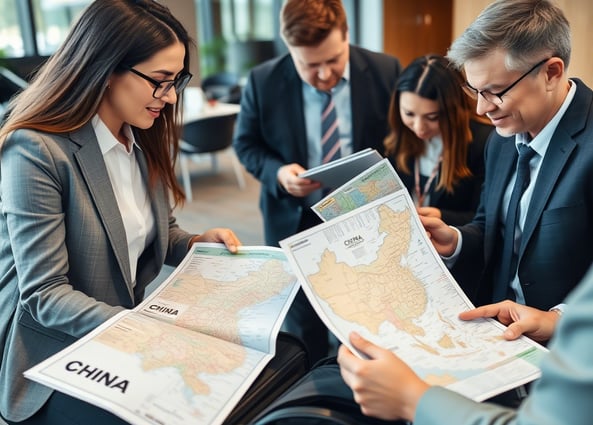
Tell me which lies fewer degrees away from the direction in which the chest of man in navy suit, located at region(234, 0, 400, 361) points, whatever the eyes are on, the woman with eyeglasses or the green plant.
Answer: the woman with eyeglasses

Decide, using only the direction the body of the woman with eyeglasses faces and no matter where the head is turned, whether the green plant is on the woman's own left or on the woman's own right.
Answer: on the woman's own left

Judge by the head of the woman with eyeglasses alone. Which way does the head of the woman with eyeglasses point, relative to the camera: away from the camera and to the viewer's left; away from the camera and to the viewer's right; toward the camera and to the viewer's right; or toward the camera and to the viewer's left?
toward the camera and to the viewer's right

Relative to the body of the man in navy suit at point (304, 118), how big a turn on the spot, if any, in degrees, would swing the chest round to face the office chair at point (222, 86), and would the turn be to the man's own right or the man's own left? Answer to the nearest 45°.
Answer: approximately 180°

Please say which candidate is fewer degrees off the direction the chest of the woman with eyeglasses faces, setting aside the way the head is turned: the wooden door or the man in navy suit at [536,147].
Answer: the man in navy suit

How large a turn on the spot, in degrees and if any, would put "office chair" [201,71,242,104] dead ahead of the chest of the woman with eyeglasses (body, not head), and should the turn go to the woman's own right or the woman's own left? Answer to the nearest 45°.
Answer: approximately 135° to the woman's own left

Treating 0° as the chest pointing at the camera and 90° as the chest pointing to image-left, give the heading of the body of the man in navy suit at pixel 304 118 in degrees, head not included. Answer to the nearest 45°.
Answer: approximately 0°

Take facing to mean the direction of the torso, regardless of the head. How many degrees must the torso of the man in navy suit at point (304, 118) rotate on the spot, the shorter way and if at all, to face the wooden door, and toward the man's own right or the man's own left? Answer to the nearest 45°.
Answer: approximately 180°

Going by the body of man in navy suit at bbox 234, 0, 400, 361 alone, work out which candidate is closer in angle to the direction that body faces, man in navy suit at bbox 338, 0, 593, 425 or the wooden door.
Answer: the man in navy suit

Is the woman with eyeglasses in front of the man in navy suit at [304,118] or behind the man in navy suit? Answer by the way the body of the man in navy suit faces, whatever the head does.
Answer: in front

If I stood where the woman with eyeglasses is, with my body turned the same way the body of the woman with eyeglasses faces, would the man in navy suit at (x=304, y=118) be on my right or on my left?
on my left

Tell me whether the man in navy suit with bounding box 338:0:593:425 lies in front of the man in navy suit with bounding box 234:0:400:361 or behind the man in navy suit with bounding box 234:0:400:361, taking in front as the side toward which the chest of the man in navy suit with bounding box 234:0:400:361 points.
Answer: in front

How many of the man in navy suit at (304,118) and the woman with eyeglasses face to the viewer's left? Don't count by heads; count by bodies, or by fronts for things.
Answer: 0

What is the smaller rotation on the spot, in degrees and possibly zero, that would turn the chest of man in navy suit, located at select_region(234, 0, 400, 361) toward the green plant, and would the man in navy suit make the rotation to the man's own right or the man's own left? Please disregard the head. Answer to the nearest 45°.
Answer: approximately 180°
